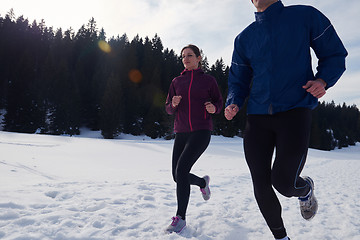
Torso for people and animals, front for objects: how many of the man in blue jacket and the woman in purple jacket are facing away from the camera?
0

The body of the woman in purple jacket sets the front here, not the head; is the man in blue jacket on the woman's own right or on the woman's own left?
on the woman's own left

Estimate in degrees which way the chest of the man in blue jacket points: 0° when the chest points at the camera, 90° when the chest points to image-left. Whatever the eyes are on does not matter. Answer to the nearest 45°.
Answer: approximately 45°

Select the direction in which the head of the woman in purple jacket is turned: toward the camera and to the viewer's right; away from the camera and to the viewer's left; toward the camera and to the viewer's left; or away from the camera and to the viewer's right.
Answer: toward the camera and to the viewer's left

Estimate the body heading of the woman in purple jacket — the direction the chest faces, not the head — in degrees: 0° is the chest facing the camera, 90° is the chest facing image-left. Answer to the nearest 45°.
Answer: approximately 45°

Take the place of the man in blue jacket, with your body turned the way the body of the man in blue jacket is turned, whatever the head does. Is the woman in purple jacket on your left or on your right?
on your right
